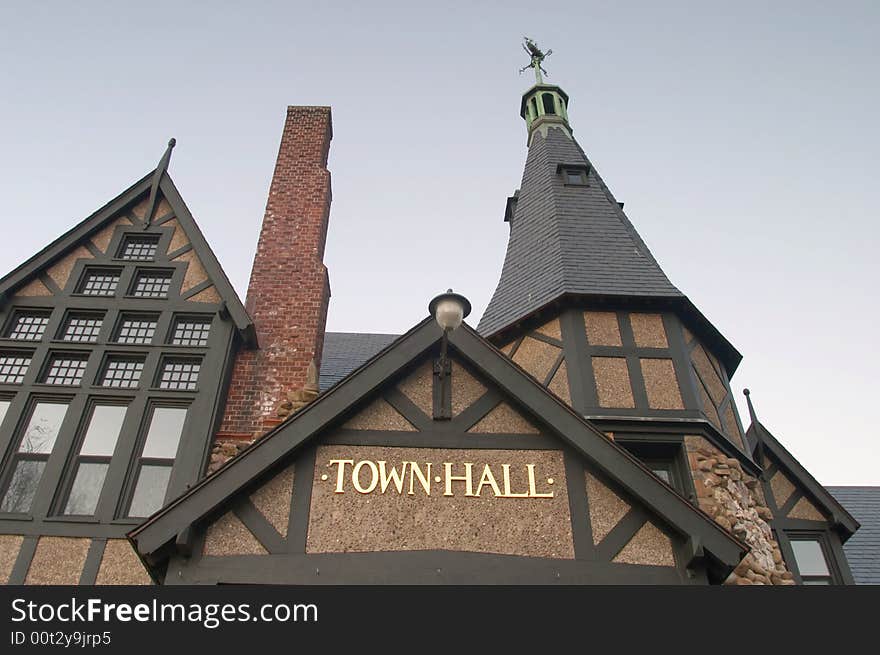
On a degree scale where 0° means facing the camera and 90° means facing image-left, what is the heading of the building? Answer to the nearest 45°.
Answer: approximately 0°
